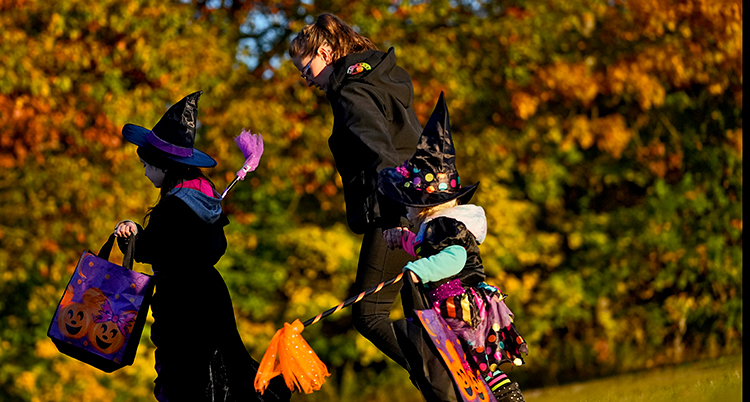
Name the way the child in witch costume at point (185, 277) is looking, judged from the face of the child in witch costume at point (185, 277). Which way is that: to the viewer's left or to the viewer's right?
to the viewer's left

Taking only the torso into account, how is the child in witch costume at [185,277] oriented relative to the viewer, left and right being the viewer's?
facing to the left of the viewer

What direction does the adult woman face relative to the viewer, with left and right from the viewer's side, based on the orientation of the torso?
facing to the left of the viewer

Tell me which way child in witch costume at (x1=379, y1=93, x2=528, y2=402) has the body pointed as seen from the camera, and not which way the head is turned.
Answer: to the viewer's left

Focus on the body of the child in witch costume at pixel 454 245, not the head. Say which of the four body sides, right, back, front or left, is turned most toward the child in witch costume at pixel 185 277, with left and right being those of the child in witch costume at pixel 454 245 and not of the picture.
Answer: front

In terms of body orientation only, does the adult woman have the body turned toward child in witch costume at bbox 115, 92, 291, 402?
yes

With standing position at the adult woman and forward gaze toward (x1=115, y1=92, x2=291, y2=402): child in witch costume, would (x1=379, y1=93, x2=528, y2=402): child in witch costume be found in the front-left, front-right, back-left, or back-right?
back-left

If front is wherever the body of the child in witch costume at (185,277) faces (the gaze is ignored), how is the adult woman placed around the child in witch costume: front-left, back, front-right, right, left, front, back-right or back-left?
back

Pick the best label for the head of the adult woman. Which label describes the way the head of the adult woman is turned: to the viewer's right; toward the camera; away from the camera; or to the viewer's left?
to the viewer's left
